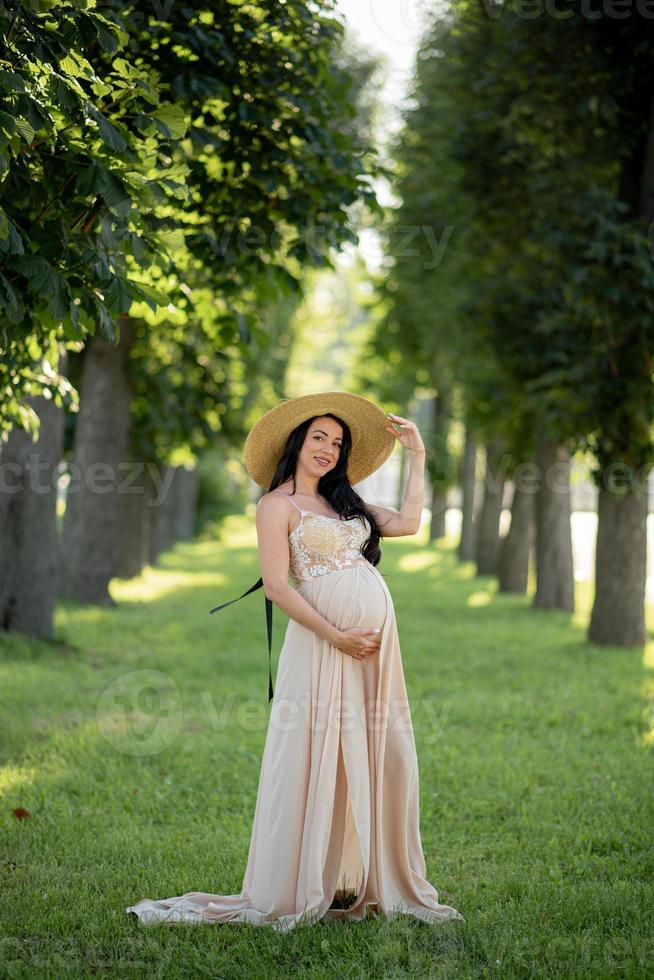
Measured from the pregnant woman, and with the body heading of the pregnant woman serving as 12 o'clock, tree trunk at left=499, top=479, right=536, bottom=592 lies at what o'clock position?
The tree trunk is roughly at 8 o'clock from the pregnant woman.

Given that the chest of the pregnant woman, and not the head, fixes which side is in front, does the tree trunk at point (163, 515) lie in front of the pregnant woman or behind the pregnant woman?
behind

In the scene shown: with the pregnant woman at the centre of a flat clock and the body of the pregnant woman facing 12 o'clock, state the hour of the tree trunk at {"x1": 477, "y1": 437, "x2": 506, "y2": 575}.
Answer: The tree trunk is roughly at 8 o'clock from the pregnant woman.

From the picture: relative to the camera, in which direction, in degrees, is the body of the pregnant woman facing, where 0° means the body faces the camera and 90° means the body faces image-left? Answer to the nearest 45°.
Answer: approximately 315°

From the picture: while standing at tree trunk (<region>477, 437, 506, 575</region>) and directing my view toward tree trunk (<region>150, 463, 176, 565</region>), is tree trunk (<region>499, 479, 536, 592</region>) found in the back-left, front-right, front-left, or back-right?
back-left

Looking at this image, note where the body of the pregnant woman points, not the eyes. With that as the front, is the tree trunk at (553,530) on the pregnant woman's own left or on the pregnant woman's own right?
on the pregnant woman's own left

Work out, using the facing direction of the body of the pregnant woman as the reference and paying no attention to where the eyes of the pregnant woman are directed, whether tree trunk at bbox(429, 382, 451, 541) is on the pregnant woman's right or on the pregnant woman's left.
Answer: on the pregnant woman's left

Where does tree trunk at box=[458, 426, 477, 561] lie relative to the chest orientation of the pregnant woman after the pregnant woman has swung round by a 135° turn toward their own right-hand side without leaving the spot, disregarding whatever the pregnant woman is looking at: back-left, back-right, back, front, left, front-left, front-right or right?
right

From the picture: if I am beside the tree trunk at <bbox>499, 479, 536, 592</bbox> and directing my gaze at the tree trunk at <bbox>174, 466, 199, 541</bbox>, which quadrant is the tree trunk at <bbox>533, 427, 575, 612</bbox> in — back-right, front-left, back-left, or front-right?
back-left
